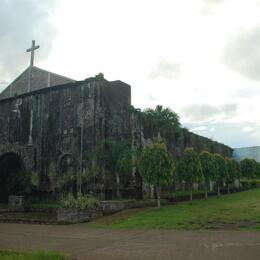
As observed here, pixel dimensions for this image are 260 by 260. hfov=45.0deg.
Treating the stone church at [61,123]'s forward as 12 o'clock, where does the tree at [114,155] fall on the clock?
The tree is roughly at 9 o'clock from the stone church.

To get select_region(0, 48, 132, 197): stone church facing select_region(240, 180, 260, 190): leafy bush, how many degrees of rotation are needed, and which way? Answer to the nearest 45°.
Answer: approximately 180°

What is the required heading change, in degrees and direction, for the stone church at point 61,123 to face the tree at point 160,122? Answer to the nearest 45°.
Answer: approximately 135° to its left

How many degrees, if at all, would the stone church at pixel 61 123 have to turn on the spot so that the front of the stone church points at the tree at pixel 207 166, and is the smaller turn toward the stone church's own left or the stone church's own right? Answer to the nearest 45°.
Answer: approximately 135° to the stone church's own left

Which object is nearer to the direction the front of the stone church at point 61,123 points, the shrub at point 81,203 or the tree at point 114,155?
the shrub

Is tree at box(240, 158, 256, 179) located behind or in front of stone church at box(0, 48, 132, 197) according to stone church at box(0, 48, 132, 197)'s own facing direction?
behind

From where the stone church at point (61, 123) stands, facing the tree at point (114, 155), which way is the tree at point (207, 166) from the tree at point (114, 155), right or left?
left

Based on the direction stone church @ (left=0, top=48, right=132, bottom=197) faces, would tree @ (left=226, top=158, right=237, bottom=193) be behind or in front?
behind

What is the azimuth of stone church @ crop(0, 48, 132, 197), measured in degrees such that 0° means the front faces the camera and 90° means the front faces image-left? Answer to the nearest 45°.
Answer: approximately 45°

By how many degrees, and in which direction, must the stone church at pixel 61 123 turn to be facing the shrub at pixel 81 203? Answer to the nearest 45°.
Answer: approximately 45° to its left
